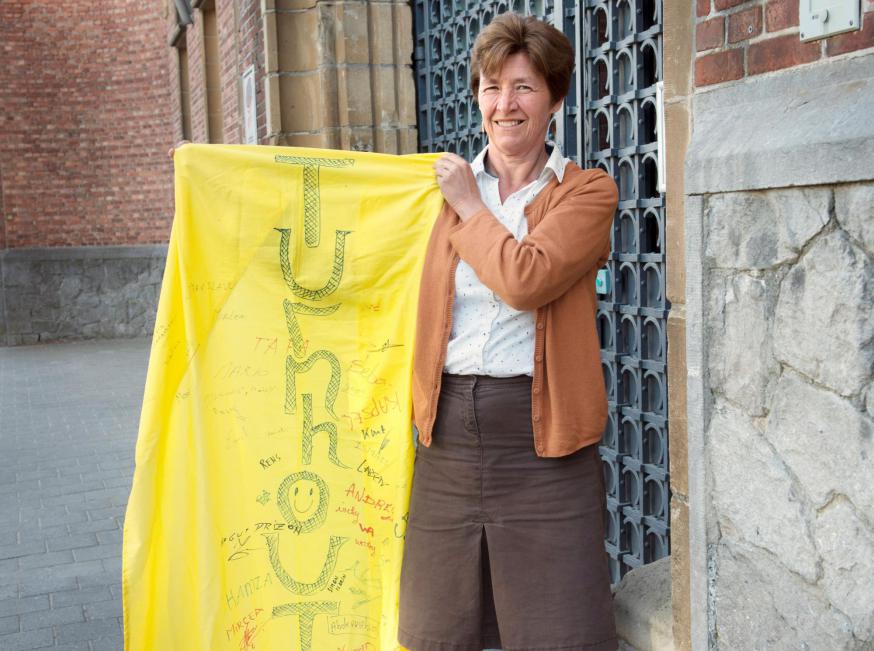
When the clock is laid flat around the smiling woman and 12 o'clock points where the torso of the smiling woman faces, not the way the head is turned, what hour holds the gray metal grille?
The gray metal grille is roughly at 5 o'clock from the smiling woman.

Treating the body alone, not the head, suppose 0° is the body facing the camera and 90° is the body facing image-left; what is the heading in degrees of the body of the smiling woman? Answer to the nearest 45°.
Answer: approximately 45°
